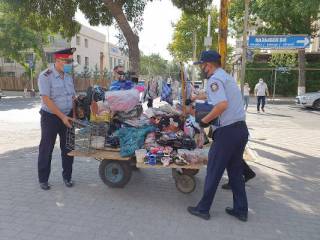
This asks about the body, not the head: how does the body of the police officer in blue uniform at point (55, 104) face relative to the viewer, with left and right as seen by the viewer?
facing the viewer and to the right of the viewer

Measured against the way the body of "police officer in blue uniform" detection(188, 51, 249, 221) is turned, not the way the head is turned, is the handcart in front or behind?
in front

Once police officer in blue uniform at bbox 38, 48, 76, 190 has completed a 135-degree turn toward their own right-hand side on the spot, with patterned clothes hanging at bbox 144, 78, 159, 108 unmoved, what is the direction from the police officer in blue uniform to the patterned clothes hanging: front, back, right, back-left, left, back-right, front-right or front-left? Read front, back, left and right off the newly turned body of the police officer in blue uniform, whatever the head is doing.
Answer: back-right

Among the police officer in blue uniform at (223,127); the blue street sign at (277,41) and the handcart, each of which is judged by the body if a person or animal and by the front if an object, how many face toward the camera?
1

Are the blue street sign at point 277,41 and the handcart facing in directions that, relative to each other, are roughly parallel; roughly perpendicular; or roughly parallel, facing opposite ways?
roughly perpendicular

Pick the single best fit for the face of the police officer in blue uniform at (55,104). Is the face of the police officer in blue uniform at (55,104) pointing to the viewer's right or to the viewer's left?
to the viewer's right

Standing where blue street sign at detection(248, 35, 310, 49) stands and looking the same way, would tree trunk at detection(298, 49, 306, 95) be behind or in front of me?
behind

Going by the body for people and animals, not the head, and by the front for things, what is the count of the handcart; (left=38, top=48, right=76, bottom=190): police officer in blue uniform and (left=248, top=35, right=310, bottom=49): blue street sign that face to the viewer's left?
1

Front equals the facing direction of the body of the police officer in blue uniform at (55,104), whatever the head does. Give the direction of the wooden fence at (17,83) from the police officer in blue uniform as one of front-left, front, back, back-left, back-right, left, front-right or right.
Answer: back-left

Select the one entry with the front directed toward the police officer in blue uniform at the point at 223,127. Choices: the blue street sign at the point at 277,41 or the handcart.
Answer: the blue street sign

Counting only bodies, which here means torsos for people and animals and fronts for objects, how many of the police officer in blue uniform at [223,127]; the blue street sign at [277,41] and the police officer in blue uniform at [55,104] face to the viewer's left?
1

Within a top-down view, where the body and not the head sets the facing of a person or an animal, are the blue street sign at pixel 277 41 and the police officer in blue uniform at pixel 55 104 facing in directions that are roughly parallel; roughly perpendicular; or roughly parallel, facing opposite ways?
roughly perpendicular

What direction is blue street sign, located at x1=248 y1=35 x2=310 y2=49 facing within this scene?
toward the camera

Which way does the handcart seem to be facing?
to the viewer's left

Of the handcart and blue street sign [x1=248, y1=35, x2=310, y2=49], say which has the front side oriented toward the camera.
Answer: the blue street sign

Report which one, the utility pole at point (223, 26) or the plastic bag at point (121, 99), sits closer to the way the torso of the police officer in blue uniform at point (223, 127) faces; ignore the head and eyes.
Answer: the plastic bag

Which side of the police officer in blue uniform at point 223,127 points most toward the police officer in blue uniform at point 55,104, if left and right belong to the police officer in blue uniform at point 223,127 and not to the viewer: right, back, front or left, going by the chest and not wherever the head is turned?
front

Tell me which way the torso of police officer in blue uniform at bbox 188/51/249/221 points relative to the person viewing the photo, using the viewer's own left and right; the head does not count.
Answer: facing to the left of the viewer
